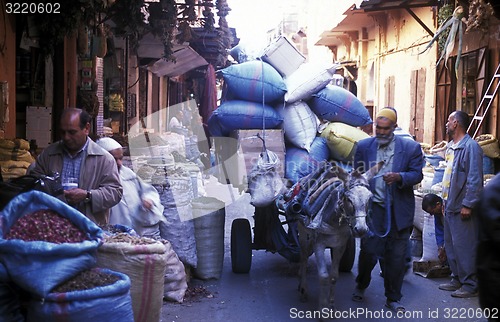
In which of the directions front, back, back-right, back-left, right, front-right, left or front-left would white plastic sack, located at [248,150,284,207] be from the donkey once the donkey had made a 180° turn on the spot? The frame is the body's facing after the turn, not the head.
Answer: front

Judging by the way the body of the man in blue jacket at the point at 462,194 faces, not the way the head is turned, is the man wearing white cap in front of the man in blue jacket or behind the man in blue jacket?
in front

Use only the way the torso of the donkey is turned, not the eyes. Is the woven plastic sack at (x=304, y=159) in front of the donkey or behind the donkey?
behind

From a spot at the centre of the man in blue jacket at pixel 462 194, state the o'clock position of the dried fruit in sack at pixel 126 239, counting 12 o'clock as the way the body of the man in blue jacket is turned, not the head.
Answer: The dried fruit in sack is roughly at 10 o'clock from the man in blue jacket.

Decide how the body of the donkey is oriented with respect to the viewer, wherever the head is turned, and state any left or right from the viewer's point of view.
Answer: facing the viewer and to the right of the viewer

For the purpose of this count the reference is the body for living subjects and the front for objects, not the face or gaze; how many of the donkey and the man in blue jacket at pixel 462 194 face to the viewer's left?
1

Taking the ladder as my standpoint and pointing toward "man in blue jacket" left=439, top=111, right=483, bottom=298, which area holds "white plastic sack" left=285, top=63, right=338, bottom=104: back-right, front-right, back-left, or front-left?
front-right

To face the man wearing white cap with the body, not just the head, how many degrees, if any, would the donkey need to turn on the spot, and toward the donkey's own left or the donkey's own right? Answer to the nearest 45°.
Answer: approximately 135° to the donkey's own right

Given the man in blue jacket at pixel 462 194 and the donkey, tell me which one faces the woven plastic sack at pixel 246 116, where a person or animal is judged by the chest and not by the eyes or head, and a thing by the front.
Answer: the man in blue jacket

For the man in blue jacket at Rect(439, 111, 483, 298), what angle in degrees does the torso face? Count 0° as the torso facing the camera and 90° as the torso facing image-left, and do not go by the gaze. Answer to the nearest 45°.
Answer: approximately 90°

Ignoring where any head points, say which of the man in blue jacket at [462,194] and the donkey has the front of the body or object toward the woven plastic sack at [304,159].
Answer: the man in blue jacket

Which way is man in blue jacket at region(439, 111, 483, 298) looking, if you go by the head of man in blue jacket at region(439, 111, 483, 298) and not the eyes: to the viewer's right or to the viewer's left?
to the viewer's left
